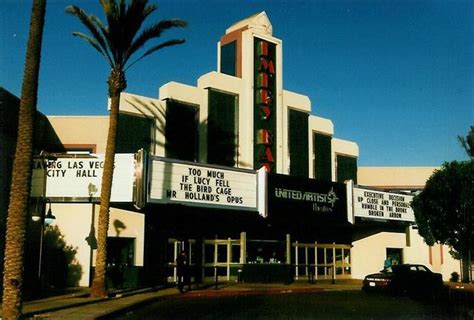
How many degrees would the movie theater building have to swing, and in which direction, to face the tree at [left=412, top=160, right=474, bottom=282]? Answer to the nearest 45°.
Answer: approximately 45° to its left

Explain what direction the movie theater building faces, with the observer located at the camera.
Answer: facing the viewer and to the right of the viewer

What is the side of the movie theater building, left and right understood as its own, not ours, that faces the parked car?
front

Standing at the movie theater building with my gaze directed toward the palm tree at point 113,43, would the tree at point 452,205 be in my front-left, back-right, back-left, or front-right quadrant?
back-left

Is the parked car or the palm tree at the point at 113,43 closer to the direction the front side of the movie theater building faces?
the parked car

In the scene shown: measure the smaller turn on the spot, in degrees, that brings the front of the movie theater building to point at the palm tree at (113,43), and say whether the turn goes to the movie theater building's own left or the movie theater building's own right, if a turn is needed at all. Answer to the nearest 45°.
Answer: approximately 45° to the movie theater building's own right
